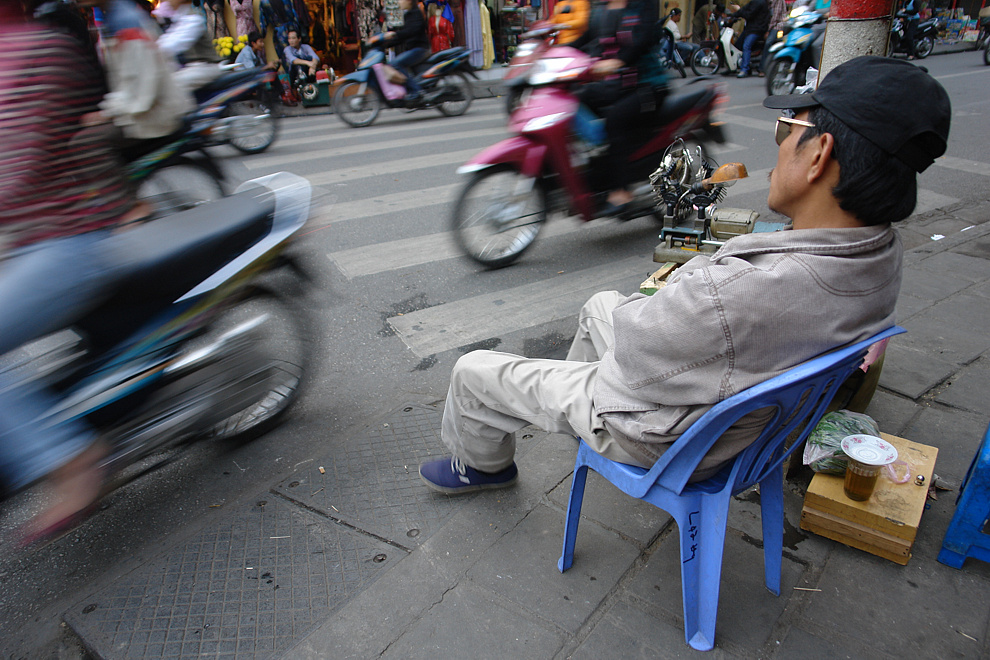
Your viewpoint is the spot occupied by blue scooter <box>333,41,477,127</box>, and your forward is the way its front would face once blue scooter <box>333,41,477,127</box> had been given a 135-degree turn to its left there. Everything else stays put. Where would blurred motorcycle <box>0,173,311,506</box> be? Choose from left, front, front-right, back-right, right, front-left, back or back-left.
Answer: front-right

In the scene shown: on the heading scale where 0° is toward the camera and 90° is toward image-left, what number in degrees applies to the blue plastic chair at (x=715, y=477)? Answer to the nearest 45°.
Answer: approximately 135°

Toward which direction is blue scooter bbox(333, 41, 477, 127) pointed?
to the viewer's left

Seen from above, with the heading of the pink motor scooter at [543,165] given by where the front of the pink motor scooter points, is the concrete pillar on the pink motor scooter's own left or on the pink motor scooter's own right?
on the pink motor scooter's own left

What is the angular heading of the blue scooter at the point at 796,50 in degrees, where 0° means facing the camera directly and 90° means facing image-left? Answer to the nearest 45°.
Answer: approximately 45°

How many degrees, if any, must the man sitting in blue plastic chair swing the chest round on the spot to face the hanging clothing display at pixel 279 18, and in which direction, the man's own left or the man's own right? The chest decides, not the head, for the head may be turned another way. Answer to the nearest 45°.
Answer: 0° — they already face it

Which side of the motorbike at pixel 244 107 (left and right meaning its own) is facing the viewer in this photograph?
left

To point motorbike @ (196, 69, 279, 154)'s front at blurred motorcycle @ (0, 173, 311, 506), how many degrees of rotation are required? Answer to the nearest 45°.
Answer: approximately 90° to its left

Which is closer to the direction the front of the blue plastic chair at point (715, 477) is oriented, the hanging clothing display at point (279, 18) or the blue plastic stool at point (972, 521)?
the hanging clothing display

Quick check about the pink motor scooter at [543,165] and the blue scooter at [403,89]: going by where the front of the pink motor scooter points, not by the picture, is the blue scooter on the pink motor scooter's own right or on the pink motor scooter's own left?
on the pink motor scooter's own right

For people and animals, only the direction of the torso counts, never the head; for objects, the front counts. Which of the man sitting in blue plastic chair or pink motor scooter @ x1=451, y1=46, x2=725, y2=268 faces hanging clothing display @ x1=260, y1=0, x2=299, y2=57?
the man sitting in blue plastic chair
